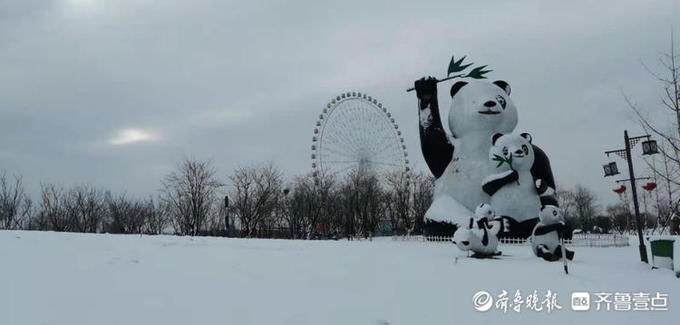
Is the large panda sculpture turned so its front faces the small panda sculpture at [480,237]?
yes

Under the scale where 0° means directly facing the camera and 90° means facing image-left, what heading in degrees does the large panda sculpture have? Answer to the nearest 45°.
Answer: approximately 0°

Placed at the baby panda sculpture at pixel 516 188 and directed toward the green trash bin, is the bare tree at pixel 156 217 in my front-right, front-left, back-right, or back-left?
back-right

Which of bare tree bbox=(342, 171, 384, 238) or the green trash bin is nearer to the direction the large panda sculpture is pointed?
the green trash bin

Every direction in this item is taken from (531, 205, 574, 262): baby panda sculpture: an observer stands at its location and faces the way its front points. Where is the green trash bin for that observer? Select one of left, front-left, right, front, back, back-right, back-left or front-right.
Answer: front-left

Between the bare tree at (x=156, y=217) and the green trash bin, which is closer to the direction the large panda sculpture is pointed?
the green trash bin

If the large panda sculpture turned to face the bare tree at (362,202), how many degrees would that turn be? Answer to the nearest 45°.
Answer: approximately 135° to its right

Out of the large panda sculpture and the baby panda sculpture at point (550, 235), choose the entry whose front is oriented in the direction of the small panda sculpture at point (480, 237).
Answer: the large panda sculpture

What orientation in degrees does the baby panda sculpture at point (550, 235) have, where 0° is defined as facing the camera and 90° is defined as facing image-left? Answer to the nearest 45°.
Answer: approximately 315°

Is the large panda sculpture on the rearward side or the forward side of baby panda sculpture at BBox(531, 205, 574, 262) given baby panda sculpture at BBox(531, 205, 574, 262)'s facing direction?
on the rearward side

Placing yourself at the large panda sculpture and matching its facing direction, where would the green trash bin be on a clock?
The green trash bin is roughly at 11 o'clock from the large panda sculpture.

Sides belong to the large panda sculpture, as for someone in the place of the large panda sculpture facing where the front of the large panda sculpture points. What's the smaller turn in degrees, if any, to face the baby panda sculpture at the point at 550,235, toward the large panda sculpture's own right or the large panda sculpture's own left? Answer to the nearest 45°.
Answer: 0° — it already faces it
